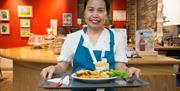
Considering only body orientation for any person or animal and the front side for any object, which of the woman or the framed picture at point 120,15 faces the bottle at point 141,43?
the framed picture

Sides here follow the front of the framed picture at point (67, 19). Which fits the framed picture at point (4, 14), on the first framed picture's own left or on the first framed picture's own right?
on the first framed picture's own right

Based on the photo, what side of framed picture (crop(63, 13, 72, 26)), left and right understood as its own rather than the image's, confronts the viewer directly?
front

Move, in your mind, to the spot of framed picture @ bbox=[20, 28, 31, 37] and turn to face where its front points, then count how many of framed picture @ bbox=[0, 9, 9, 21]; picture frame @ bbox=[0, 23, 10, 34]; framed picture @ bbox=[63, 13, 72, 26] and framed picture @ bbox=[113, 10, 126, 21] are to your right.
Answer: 2

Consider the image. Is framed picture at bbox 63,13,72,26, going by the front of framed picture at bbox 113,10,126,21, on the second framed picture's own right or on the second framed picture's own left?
on the second framed picture's own right

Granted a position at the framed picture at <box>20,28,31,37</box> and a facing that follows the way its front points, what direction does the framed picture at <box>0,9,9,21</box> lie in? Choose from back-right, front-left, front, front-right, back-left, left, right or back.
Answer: right

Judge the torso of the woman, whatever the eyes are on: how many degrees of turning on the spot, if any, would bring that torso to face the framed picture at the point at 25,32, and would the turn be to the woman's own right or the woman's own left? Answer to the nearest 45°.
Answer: approximately 180°

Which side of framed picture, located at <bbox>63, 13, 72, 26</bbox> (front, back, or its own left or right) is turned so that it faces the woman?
front

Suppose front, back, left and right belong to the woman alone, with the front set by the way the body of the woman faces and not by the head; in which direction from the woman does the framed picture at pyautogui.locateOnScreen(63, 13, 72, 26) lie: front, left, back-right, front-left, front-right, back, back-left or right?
back

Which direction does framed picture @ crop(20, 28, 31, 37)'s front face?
toward the camera

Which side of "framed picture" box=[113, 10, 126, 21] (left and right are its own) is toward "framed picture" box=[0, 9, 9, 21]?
right

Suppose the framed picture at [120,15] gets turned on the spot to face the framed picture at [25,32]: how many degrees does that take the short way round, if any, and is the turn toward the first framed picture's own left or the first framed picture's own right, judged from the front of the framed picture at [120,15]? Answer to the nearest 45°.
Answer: approximately 90° to the first framed picture's own right
